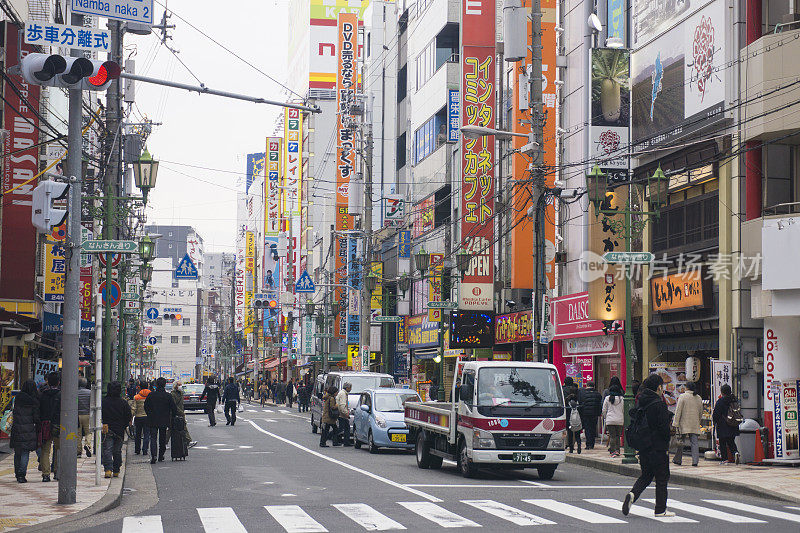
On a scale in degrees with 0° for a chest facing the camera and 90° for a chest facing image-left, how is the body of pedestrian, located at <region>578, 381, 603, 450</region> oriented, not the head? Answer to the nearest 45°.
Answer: approximately 180°

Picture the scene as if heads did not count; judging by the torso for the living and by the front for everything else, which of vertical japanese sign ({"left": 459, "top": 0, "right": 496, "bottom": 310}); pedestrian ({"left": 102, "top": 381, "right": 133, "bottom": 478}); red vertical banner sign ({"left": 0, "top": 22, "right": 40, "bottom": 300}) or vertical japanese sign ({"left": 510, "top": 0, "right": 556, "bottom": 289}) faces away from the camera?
the pedestrian

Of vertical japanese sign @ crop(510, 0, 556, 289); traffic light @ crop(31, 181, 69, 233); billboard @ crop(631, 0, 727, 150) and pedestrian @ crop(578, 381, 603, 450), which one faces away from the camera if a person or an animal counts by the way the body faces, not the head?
the pedestrian

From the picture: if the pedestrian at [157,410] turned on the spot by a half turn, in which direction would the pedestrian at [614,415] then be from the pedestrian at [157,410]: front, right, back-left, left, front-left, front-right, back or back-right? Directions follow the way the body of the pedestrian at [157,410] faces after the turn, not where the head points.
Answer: left

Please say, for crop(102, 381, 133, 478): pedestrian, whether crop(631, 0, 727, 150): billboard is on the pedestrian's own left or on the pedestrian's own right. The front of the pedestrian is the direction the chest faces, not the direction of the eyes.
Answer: on the pedestrian's own right

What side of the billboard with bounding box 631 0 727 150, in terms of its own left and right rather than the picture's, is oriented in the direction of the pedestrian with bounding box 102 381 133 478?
front

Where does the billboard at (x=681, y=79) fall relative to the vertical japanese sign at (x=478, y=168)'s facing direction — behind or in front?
in front

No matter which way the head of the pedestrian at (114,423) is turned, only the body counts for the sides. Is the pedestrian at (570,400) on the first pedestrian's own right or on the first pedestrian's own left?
on the first pedestrian's own right

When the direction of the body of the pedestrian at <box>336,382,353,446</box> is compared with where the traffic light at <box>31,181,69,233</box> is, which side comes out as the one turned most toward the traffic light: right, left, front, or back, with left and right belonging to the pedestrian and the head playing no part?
right

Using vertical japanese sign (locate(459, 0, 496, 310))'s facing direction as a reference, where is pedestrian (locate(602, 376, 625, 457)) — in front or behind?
in front

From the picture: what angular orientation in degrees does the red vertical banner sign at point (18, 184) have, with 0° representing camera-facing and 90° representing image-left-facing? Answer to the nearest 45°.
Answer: approximately 0°
